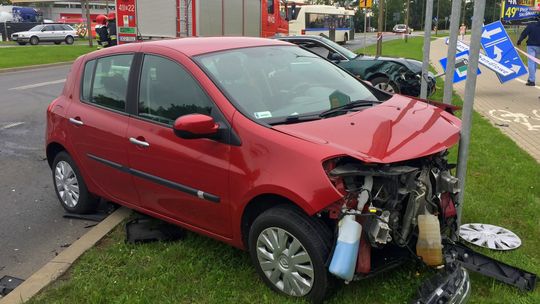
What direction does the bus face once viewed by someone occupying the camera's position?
facing away from the viewer and to the right of the viewer

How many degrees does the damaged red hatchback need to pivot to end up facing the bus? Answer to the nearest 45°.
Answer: approximately 135° to its left

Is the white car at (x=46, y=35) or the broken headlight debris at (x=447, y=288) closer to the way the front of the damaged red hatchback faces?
the broken headlight debris

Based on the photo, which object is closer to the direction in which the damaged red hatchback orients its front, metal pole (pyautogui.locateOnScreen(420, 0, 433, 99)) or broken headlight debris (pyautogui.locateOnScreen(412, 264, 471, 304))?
the broken headlight debris

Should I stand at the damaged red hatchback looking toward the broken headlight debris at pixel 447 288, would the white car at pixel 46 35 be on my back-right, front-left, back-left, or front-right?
back-left

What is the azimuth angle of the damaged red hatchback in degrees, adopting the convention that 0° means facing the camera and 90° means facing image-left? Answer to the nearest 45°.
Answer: approximately 315°

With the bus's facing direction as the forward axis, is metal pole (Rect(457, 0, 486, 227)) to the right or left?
on its right
